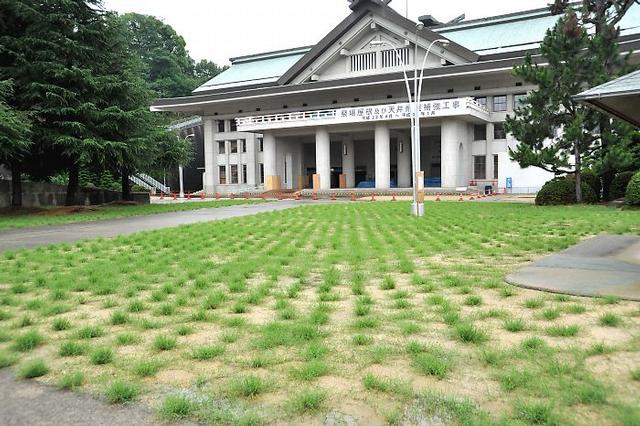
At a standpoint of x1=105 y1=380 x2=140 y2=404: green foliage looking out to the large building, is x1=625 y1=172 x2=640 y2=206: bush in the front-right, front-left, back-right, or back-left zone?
front-right

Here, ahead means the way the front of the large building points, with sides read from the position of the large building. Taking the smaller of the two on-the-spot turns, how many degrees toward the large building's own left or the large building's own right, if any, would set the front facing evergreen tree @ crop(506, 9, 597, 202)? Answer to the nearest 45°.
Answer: approximately 45° to the large building's own left

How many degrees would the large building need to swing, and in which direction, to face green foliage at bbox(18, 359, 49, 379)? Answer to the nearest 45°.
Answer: approximately 45° to its left

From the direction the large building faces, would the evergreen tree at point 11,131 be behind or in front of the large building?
in front

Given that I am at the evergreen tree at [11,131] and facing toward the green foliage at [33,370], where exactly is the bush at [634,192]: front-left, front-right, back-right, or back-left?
front-left

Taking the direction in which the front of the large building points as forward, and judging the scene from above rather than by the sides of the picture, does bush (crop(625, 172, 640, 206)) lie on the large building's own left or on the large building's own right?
on the large building's own left

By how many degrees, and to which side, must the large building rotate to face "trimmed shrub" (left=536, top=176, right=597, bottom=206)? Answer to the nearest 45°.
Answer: approximately 45° to its left

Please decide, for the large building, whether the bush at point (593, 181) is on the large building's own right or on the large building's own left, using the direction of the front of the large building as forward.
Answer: on the large building's own left

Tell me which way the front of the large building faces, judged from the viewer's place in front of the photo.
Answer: facing the viewer and to the left of the viewer
